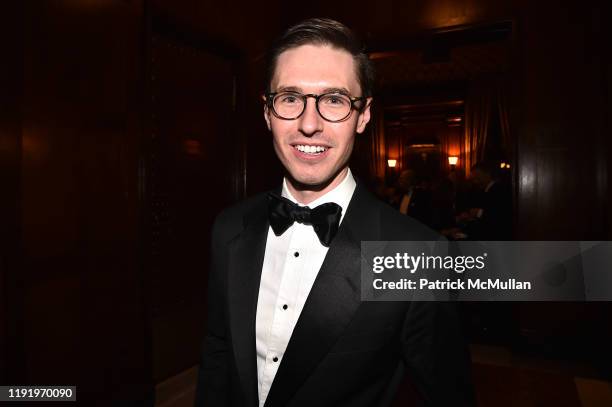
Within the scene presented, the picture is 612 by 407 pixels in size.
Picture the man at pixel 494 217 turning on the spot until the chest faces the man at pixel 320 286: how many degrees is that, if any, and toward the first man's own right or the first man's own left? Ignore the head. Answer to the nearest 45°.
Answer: approximately 90° to the first man's own left

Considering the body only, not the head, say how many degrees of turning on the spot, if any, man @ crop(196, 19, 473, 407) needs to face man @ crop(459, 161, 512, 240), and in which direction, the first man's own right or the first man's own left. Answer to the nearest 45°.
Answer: approximately 180°

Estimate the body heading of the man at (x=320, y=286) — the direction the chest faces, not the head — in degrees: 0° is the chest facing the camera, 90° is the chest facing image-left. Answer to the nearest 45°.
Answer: approximately 45°

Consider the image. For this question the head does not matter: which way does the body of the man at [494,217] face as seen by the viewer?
to the viewer's left
